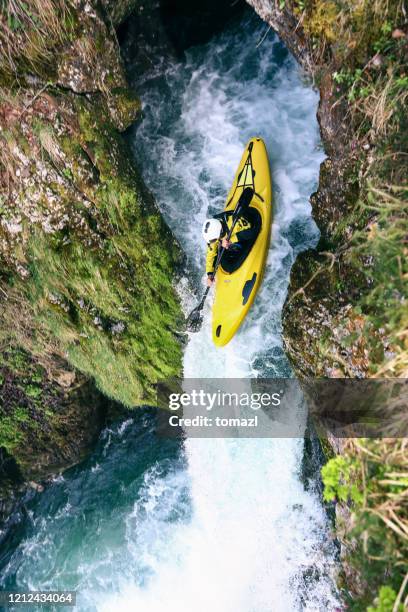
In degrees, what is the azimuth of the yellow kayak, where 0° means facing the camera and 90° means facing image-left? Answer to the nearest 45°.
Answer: approximately 0°
